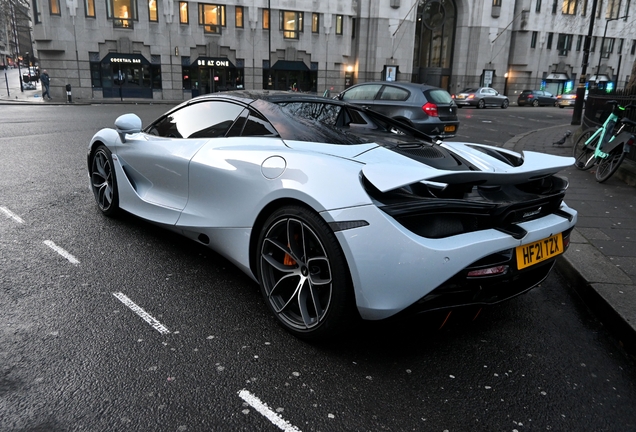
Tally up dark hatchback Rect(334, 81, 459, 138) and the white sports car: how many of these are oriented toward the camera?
0

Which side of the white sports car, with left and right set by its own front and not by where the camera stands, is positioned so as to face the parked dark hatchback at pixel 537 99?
right

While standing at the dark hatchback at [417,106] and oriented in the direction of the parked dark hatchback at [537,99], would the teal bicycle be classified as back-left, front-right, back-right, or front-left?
back-right

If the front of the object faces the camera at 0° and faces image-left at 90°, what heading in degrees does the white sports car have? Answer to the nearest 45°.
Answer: approximately 135°

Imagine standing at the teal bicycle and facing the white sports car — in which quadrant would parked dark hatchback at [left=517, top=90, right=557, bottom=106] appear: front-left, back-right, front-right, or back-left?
back-right

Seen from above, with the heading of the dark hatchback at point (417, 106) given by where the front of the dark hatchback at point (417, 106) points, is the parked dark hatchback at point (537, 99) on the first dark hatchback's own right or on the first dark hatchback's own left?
on the first dark hatchback's own right

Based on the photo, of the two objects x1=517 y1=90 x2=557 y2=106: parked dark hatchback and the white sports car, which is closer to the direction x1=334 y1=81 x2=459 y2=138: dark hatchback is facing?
the parked dark hatchback

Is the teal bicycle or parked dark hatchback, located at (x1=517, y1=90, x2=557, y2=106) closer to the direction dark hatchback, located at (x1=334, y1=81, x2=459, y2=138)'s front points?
the parked dark hatchback

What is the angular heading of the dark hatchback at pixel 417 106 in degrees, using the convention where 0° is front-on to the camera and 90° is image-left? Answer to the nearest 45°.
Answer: approximately 135°

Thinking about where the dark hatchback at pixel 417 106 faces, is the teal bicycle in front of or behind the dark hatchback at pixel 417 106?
behind

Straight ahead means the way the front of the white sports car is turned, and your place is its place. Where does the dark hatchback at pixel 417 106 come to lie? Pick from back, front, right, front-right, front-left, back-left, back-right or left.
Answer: front-right
